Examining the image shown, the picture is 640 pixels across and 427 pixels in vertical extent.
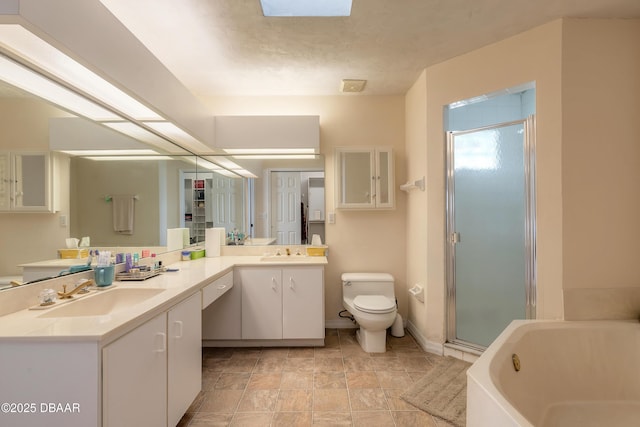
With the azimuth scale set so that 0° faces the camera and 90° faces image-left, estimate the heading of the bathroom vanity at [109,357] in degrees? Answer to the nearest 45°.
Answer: approximately 315°

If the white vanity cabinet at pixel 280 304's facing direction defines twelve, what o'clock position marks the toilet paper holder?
The toilet paper holder is roughly at 9 o'clock from the white vanity cabinet.

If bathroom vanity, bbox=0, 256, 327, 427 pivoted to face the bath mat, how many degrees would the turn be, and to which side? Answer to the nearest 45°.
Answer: approximately 45° to its left

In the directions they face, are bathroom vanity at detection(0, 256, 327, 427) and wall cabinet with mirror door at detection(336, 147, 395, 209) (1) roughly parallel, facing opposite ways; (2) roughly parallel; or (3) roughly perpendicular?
roughly perpendicular

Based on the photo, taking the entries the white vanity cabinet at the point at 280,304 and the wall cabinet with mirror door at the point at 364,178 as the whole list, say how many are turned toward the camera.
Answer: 2
